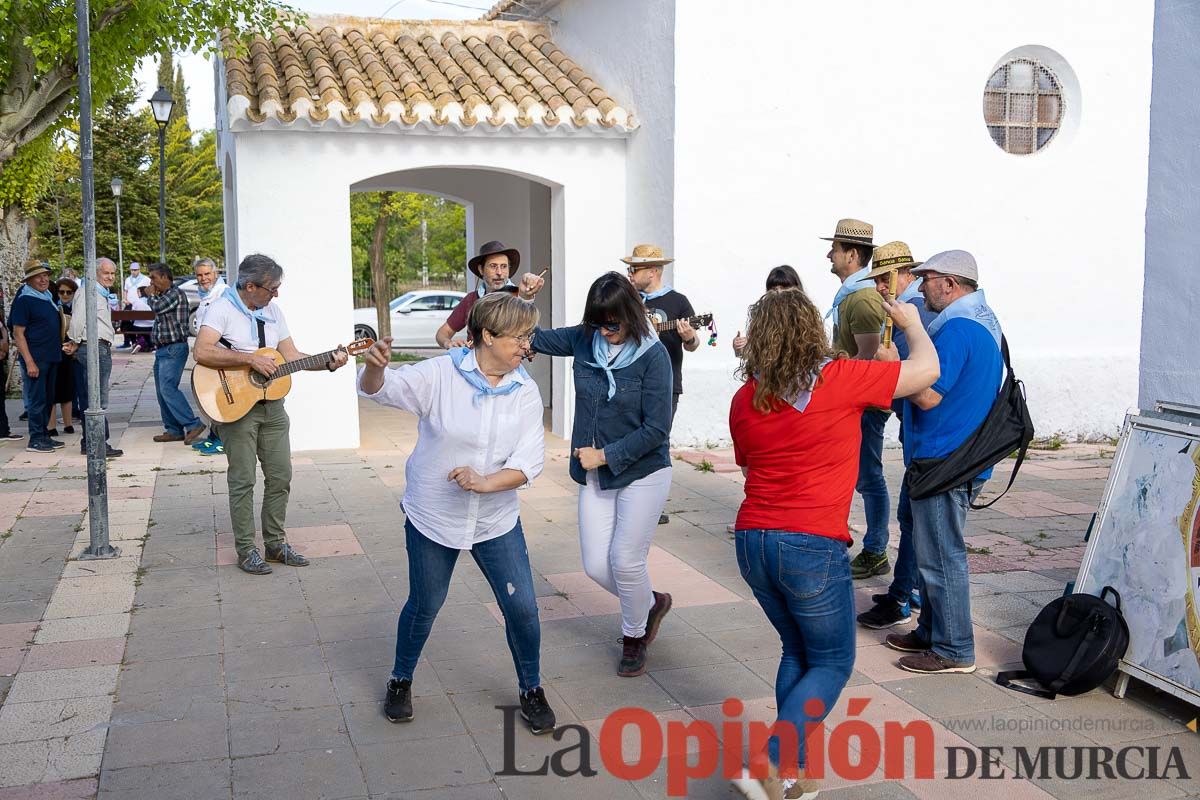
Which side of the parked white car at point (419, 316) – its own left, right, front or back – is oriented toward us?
left

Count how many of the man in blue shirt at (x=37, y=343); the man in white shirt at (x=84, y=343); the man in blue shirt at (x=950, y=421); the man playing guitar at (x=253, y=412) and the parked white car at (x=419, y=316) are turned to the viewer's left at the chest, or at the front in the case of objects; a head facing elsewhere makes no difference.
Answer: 2

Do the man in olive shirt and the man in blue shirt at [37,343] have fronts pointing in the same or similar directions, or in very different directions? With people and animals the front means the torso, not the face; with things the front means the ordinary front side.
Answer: very different directions

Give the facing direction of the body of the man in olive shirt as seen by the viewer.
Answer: to the viewer's left

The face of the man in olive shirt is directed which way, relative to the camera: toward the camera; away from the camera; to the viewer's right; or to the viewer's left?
to the viewer's left

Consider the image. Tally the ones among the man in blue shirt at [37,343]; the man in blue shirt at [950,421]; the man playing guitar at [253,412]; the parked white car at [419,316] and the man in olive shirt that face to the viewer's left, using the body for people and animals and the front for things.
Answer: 3

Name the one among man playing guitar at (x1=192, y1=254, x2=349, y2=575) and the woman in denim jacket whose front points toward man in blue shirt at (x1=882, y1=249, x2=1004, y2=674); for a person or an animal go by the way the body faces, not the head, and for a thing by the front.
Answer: the man playing guitar

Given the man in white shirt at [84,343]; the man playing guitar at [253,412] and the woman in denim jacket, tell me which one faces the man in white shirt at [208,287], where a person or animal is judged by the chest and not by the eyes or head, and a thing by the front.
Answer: the man in white shirt at [84,343]

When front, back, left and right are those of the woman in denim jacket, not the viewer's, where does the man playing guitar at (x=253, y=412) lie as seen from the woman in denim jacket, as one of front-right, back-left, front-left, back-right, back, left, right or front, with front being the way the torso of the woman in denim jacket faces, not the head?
right

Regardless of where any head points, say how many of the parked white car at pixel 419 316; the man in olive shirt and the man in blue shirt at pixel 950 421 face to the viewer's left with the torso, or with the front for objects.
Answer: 3

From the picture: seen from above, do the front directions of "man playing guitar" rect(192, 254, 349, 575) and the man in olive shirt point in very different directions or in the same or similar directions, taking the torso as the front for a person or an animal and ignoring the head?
very different directions

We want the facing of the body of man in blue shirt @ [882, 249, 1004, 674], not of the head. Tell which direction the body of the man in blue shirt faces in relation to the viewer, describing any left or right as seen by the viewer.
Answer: facing to the left of the viewer

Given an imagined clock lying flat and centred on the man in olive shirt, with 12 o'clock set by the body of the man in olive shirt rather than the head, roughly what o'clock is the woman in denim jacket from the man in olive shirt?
The woman in denim jacket is roughly at 10 o'clock from the man in olive shirt.

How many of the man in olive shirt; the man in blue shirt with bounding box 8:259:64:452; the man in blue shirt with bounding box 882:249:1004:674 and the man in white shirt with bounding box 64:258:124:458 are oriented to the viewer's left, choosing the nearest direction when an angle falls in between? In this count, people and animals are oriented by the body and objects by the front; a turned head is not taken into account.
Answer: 2

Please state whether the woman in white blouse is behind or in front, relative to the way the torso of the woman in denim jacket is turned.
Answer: in front

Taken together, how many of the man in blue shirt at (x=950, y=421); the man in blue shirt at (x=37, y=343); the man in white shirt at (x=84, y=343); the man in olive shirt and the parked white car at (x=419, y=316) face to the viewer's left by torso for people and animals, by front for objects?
3

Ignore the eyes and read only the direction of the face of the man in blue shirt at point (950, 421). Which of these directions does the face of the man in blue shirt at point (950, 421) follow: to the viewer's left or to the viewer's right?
to the viewer's left
